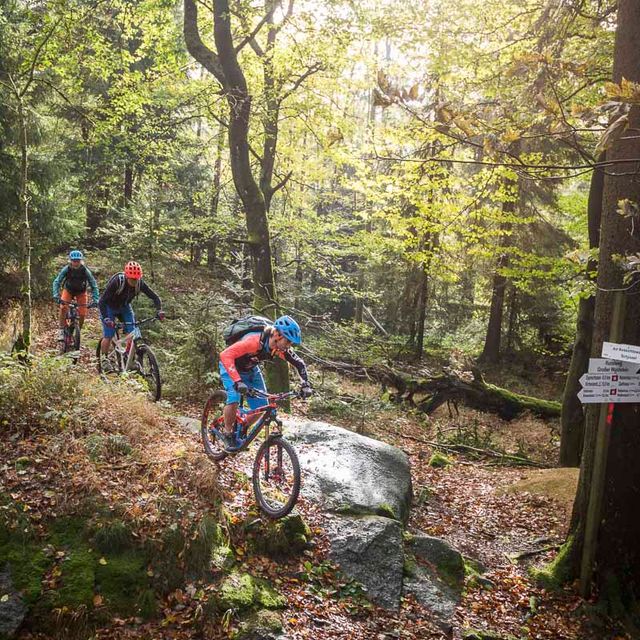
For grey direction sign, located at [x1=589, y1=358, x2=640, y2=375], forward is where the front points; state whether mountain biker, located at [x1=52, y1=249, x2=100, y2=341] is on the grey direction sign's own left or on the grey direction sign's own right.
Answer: on the grey direction sign's own right

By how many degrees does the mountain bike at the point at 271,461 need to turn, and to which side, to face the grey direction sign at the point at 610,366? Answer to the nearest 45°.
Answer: approximately 45° to its left

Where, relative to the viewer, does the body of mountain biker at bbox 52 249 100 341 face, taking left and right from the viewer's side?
facing the viewer

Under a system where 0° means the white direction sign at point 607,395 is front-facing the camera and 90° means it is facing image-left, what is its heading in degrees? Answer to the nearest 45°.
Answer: approximately 0°

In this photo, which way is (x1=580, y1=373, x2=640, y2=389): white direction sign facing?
toward the camera

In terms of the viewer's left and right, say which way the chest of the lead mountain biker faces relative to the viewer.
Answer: facing the viewer and to the right of the viewer

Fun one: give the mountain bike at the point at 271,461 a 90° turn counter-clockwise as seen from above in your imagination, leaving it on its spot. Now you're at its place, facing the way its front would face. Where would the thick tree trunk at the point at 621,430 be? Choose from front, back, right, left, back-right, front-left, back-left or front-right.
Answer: front-right

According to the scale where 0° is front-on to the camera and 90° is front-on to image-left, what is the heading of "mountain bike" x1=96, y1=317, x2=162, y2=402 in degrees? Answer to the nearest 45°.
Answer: approximately 315°

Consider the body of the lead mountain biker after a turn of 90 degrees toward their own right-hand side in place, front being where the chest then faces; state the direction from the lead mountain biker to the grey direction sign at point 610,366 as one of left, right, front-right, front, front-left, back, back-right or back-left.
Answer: back-left

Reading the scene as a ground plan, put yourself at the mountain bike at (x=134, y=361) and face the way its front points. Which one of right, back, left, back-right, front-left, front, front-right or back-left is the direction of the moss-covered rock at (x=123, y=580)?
front-right

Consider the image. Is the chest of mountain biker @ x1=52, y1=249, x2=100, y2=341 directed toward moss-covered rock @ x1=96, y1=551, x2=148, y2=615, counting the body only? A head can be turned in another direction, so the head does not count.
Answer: yes

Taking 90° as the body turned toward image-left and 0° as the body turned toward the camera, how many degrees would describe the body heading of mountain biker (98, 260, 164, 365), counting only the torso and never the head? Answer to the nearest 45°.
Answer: approximately 315°

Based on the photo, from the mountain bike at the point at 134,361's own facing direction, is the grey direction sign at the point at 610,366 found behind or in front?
in front

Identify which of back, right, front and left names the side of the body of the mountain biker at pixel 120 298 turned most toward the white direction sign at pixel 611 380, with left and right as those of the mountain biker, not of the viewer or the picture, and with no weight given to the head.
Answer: front

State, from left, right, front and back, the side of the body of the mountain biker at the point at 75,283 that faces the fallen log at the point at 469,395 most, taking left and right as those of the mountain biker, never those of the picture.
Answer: left

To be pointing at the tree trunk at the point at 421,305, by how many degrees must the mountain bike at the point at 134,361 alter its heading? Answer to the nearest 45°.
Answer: approximately 90° to its left
